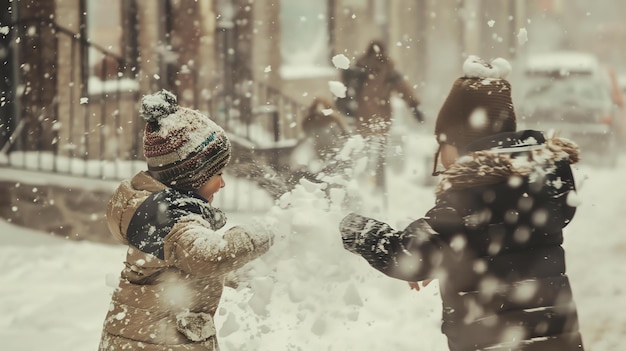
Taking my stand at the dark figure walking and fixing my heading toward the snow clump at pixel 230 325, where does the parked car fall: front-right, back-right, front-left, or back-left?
back-left

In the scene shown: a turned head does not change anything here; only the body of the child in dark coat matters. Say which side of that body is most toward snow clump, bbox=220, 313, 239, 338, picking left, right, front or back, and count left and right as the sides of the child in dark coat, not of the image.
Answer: front

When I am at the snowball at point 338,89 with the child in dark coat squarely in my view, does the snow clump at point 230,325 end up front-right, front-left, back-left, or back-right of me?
front-right

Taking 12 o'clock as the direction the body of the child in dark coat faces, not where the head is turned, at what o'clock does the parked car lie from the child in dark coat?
The parked car is roughly at 2 o'clock from the child in dark coat.

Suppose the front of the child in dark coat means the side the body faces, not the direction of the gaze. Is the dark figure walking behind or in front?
in front

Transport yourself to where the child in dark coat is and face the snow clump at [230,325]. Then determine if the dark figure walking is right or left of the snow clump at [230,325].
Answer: right

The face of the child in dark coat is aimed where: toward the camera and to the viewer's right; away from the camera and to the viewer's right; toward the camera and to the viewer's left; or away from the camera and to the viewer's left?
away from the camera and to the viewer's left

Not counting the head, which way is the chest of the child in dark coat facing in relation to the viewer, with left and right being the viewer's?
facing away from the viewer and to the left of the viewer

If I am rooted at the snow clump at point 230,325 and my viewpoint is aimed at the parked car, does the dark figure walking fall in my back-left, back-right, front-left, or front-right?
front-left

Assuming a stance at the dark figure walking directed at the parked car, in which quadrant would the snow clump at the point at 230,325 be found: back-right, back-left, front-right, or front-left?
back-right

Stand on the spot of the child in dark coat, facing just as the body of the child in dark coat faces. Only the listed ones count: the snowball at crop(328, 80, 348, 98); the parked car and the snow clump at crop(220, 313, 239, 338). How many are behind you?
0
